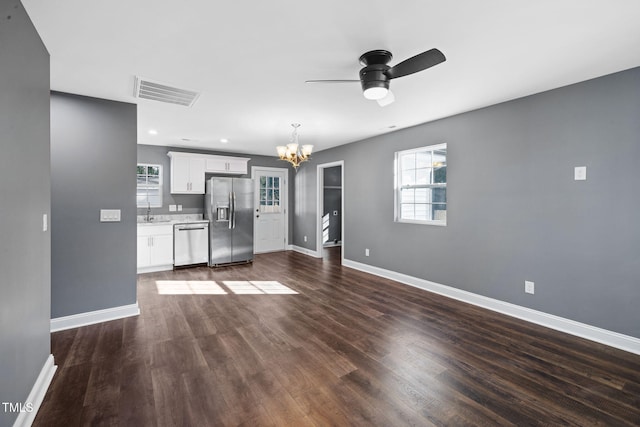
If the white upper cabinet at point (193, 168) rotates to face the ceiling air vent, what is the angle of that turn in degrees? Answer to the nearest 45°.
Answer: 0° — it already faces it

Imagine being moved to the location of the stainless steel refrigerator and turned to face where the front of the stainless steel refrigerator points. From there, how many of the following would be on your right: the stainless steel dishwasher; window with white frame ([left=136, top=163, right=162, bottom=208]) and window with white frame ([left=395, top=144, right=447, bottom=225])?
2

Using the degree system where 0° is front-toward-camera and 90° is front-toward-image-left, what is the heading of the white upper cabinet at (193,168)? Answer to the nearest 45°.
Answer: approximately 0°

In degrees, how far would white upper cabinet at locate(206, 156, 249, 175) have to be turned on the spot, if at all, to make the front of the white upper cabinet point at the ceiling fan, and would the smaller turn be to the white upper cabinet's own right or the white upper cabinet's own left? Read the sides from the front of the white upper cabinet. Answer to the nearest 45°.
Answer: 0° — it already faces it

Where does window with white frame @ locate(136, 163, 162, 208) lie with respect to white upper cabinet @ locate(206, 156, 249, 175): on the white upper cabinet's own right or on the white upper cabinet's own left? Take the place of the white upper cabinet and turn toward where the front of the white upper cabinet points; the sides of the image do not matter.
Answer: on the white upper cabinet's own right

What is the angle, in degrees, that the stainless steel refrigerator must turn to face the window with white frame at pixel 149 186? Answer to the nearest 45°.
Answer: approximately 90° to its right

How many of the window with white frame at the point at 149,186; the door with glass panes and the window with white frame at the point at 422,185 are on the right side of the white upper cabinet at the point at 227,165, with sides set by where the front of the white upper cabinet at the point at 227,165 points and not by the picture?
1

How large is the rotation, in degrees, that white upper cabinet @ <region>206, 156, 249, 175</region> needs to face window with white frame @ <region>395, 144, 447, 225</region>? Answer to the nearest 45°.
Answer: approximately 45° to its left

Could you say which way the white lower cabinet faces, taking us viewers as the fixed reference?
facing the viewer

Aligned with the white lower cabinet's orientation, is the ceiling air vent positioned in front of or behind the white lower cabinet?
in front

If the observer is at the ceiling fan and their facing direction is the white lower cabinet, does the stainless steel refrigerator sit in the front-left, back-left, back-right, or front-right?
front-right

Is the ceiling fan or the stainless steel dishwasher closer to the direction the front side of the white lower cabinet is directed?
the ceiling fan

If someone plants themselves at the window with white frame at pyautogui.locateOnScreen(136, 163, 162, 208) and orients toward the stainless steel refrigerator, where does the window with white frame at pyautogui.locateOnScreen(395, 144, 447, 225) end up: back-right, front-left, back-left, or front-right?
front-right

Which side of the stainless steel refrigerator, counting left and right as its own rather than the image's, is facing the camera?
front

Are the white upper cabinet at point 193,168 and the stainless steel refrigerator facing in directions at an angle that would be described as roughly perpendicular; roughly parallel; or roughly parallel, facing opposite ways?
roughly parallel
